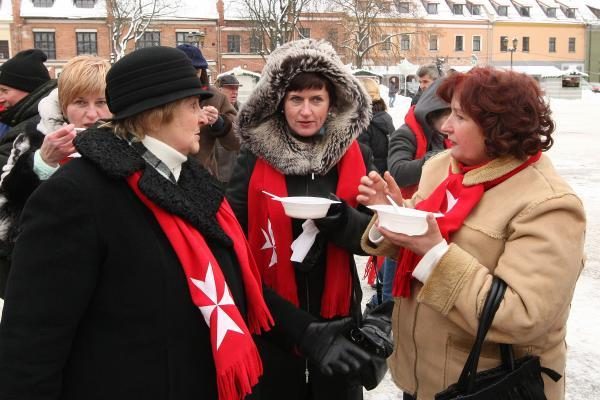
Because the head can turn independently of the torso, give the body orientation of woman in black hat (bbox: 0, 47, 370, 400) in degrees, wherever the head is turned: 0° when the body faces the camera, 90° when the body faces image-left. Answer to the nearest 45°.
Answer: approximately 315°

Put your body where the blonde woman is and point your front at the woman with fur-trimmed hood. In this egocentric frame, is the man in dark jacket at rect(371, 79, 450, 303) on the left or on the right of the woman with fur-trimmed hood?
left

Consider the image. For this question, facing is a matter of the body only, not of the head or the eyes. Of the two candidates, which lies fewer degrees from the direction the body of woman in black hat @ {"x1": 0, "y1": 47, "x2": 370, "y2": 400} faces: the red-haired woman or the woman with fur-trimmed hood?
the red-haired woman

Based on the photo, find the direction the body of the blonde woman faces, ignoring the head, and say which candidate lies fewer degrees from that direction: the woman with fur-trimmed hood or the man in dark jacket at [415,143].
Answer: the woman with fur-trimmed hood

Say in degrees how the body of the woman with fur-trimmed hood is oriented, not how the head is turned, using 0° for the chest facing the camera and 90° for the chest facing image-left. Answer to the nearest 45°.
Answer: approximately 0°

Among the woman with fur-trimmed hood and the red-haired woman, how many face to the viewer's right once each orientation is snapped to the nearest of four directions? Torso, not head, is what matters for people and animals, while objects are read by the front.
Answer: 0

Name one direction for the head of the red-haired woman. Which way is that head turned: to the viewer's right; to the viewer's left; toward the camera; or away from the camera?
to the viewer's left

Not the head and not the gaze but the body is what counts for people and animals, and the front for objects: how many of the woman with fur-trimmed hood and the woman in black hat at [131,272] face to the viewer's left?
0
